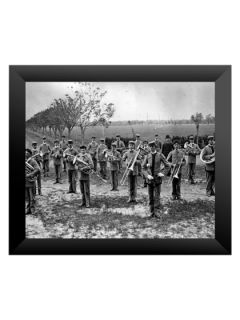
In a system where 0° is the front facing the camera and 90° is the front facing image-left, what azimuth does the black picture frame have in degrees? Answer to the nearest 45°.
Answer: approximately 0°
